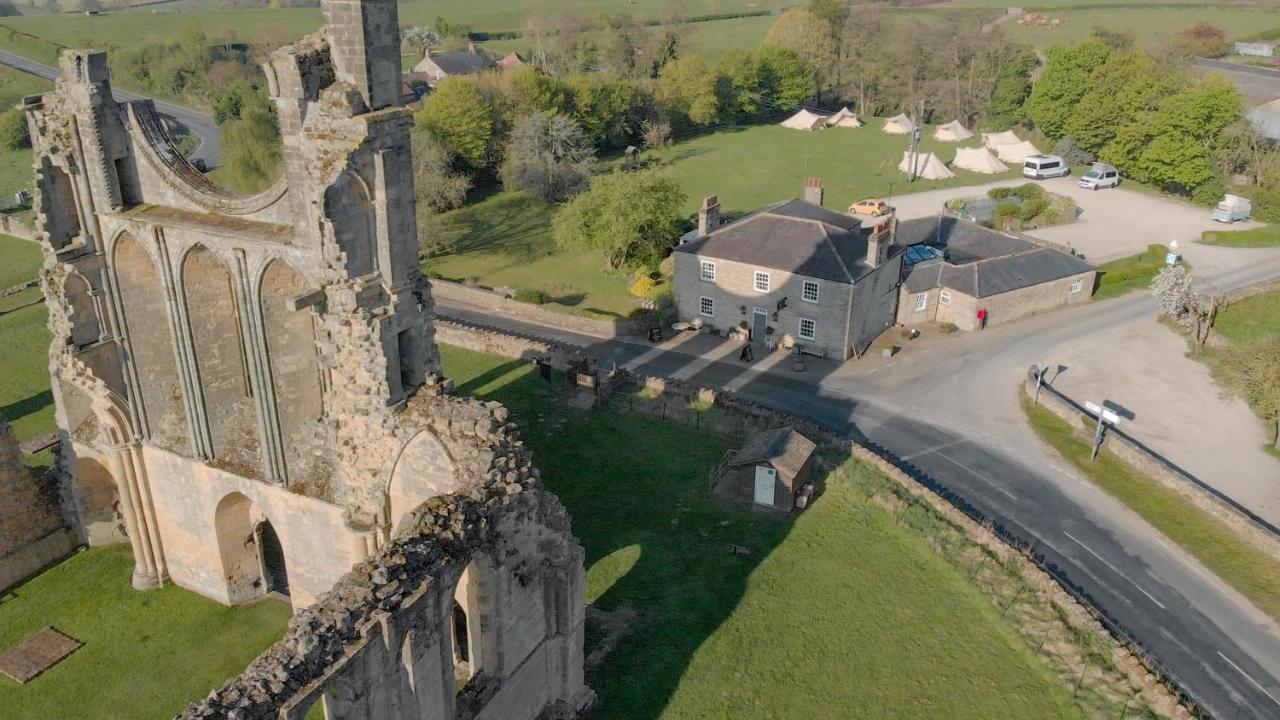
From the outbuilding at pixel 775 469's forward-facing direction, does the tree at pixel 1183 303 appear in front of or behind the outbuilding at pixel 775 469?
behind

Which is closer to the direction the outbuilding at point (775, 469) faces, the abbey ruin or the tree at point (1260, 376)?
the abbey ruin

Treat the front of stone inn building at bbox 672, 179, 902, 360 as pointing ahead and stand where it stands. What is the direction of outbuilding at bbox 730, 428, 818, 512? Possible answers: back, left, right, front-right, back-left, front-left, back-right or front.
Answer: front-left

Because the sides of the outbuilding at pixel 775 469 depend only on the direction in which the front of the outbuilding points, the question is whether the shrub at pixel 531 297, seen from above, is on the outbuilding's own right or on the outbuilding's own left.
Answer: on the outbuilding's own right

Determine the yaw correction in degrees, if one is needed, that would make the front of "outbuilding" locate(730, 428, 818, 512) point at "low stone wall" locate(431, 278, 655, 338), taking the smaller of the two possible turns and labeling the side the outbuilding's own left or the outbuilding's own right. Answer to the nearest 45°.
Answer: approximately 90° to the outbuilding's own right

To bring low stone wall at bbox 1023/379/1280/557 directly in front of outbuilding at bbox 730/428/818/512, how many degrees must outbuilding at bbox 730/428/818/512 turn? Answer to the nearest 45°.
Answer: approximately 135° to its left

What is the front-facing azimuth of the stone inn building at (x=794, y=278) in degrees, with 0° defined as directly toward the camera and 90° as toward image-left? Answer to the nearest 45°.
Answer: approximately 45°

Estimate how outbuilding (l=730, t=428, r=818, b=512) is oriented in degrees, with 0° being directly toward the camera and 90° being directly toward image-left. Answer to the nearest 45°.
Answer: approximately 45°

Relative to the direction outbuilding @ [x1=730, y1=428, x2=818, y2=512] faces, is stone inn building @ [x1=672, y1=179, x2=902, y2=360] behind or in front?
behind

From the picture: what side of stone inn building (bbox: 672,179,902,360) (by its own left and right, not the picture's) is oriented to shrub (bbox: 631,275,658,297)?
right

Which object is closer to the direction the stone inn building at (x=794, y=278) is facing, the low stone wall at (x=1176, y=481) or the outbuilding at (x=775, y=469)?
the outbuilding

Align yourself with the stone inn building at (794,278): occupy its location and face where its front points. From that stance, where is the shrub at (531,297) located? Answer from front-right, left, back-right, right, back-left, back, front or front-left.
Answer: front-right

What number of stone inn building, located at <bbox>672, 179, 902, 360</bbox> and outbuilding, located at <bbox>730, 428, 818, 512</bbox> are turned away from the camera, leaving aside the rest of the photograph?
0
